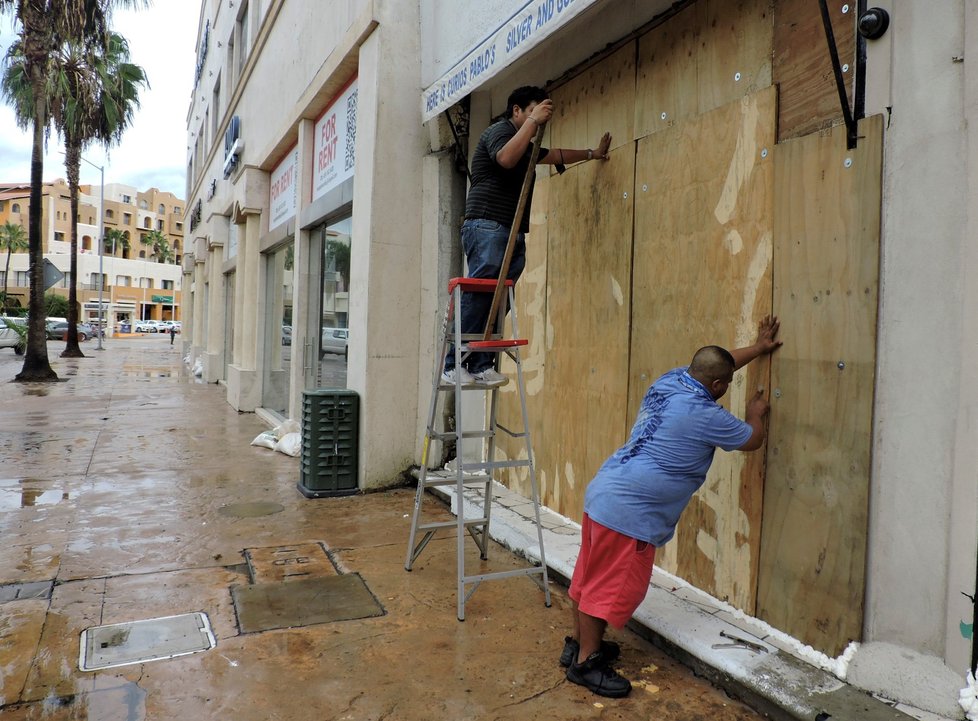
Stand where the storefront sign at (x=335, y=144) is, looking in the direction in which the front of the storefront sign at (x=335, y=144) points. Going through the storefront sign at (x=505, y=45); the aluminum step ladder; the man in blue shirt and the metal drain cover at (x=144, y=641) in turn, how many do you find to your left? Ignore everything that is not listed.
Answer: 4

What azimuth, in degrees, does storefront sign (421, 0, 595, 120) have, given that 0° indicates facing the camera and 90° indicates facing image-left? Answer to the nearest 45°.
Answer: approximately 45°

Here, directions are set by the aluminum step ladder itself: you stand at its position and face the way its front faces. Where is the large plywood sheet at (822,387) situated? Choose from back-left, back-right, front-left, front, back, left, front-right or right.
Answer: back

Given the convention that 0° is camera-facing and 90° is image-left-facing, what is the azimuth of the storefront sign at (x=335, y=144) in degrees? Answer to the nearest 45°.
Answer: approximately 90°

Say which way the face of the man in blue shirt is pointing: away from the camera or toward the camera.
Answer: away from the camera

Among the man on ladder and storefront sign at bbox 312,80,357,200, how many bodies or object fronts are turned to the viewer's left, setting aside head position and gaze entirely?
1

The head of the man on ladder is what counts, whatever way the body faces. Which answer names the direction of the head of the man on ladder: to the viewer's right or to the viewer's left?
to the viewer's right

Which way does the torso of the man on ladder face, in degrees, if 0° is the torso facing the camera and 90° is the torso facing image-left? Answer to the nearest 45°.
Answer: approximately 270°

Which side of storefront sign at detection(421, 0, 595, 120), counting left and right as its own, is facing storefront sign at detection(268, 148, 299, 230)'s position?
right

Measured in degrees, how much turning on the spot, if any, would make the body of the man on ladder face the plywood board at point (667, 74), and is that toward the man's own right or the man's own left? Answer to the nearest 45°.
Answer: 0° — they already face it

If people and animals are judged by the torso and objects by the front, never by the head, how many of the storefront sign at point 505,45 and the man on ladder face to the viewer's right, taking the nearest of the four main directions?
1

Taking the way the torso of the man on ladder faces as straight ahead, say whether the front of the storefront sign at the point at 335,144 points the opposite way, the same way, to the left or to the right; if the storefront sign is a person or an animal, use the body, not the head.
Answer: the opposite way

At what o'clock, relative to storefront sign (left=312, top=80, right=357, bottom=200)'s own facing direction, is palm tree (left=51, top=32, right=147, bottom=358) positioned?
The palm tree is roughly at 2 o'clock from the storefront sign.

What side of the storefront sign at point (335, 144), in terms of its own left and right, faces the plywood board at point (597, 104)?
left
